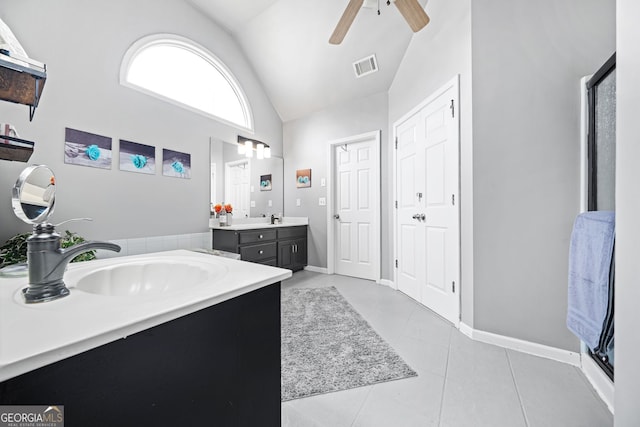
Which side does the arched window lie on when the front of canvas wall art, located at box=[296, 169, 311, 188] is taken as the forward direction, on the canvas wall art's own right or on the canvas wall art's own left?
on the canvas wall art's own right

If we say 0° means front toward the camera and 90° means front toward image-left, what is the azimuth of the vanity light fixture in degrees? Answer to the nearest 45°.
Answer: approximately 315°

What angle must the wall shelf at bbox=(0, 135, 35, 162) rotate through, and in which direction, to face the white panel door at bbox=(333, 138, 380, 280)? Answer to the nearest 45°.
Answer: approximately 45° to its left

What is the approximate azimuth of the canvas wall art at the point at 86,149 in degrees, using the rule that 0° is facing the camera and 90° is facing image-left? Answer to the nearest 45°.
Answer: approximately 315°

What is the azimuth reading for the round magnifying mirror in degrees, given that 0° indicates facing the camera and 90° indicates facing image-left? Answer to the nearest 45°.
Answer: approximately 315°

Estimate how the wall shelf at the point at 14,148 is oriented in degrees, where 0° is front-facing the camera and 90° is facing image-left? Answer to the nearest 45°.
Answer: approximately 315°
